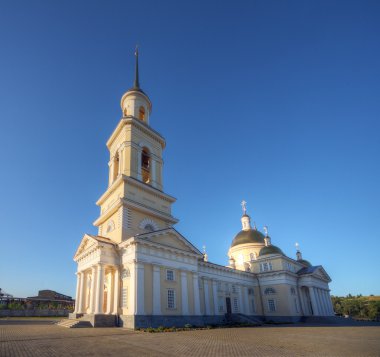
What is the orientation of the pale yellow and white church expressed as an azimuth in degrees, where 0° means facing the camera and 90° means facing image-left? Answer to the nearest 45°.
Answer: approximately 45°
